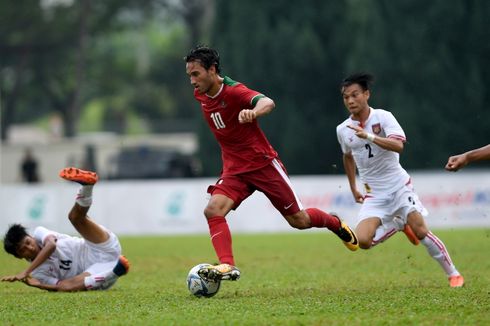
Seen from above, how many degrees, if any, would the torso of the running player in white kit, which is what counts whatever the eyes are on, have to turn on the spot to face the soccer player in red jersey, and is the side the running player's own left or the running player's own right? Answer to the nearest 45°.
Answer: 0° — they already face them

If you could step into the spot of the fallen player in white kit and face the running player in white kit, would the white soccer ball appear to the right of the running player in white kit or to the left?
right
